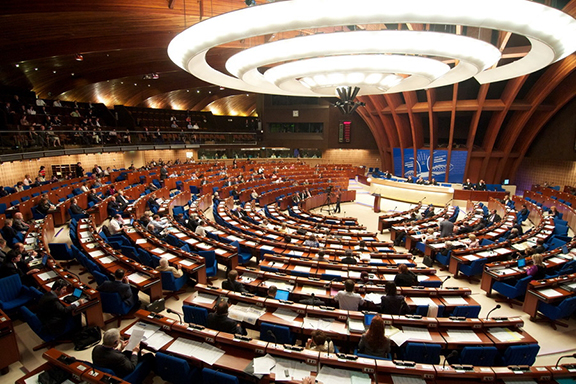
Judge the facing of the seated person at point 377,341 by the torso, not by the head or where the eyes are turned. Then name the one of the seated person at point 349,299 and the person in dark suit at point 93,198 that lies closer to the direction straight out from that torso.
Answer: the seated person

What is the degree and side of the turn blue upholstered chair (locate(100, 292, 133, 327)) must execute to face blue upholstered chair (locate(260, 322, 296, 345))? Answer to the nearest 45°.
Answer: approximately 90° to its right

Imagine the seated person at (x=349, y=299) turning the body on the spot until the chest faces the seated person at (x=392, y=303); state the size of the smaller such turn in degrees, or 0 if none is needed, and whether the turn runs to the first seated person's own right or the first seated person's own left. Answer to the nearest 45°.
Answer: approximately 90° to the first seated person's own right

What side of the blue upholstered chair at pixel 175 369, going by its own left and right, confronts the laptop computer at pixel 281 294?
front

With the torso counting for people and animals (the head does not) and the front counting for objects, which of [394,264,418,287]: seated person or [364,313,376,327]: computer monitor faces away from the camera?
the seated person

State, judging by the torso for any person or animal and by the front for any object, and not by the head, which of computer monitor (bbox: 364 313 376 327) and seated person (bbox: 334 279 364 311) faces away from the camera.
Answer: the seated person

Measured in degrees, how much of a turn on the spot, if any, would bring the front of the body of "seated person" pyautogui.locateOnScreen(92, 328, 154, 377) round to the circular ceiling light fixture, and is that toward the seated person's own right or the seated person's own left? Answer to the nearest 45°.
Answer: approximately 45° to the seated person's own right

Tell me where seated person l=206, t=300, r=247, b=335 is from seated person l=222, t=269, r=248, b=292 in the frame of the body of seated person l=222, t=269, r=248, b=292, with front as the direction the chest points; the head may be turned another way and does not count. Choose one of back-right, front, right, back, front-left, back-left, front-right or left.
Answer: back-right

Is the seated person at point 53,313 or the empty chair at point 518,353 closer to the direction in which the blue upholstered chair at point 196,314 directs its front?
the empty chair

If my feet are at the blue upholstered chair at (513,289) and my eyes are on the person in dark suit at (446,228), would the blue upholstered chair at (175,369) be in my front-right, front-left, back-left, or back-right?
back-left

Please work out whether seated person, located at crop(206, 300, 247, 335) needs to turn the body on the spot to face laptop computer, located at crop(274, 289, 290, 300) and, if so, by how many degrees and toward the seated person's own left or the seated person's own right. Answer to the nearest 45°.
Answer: approximately 45° to the seated person's own right

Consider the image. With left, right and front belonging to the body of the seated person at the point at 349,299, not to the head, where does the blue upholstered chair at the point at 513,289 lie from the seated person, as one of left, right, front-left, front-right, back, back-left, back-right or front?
front-right

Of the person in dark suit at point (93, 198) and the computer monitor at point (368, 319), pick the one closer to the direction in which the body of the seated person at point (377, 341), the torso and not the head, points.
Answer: the computer monitor

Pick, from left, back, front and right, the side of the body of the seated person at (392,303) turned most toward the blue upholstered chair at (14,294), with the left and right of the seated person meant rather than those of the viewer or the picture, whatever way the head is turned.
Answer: left

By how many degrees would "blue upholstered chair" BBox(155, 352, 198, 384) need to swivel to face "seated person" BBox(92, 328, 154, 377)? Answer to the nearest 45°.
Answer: approximately 135° to its left
